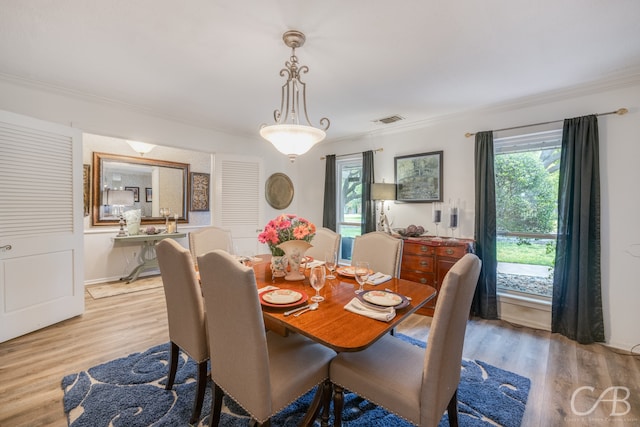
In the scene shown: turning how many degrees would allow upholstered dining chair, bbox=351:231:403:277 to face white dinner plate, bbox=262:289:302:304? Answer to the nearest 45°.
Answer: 0° — it already faces it

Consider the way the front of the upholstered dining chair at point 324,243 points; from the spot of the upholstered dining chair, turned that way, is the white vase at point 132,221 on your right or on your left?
on your right

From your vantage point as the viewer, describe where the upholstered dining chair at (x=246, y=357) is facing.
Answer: facing away from the viewer and to the right of the viewer

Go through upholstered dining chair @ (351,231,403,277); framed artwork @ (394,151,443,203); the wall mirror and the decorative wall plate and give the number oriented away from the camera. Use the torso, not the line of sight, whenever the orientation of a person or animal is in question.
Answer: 0

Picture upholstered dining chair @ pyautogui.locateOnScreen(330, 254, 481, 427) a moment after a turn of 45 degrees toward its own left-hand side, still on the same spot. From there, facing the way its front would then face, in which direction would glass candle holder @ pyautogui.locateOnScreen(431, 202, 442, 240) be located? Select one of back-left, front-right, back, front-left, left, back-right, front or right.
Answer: right

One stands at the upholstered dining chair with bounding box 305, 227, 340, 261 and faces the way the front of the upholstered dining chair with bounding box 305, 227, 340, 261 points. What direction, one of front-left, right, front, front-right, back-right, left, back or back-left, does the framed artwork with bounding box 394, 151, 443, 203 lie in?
back

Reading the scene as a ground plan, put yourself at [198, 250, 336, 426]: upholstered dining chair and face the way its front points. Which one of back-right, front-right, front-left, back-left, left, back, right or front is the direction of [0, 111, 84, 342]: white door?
left

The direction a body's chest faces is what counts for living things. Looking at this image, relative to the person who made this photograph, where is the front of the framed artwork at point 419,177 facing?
facing the viewer and to the left of the viewer

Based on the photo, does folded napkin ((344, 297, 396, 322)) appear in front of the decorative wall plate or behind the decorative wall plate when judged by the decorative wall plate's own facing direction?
in front

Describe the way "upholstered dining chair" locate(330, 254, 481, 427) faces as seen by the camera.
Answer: facing away from the viewer and to the left of the viewer

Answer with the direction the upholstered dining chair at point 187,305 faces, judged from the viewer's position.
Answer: facing away from the viewer and to the right of the viewer

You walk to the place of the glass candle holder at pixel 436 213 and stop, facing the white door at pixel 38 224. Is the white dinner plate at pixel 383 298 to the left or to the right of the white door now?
left

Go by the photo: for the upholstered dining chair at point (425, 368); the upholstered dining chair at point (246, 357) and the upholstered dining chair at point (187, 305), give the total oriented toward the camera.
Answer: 0

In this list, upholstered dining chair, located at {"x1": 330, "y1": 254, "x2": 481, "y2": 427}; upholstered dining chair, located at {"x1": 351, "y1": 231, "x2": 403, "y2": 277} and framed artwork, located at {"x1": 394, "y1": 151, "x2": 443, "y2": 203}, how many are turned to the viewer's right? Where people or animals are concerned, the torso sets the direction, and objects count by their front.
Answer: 0

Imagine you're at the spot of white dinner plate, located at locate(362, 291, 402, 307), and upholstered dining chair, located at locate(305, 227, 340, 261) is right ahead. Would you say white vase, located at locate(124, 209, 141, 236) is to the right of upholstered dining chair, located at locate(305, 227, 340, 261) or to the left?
left

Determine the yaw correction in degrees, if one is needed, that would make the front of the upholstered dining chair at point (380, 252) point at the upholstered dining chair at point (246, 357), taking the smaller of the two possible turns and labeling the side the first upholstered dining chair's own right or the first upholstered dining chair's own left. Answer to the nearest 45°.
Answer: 0° — it already faces it
